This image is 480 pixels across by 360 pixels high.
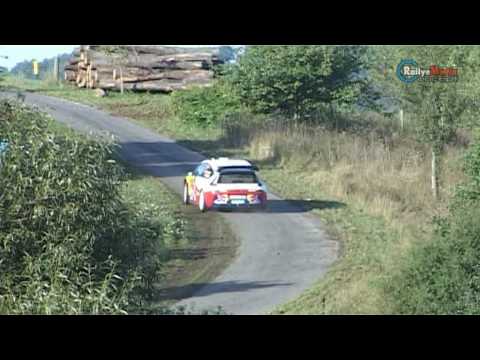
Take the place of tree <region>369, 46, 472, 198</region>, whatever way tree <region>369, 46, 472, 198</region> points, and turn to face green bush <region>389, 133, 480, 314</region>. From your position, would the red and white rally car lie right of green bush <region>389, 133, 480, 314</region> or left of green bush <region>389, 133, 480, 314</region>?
right

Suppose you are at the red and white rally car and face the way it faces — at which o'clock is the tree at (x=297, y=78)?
The tree is roughly at 2 o'clock from the red and white rally car.

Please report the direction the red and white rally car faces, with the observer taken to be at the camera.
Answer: facing away from the viewer and to the left of the viewer

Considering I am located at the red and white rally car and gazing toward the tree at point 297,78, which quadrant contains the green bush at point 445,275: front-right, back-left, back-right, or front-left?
back-right

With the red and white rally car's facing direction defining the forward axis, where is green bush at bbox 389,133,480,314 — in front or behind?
behind

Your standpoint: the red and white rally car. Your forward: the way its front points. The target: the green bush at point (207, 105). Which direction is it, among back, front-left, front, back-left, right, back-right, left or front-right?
front-right

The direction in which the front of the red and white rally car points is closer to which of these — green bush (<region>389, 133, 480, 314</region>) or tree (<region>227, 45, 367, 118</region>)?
the tree

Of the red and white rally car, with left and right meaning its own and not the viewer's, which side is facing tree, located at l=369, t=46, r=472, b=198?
right
